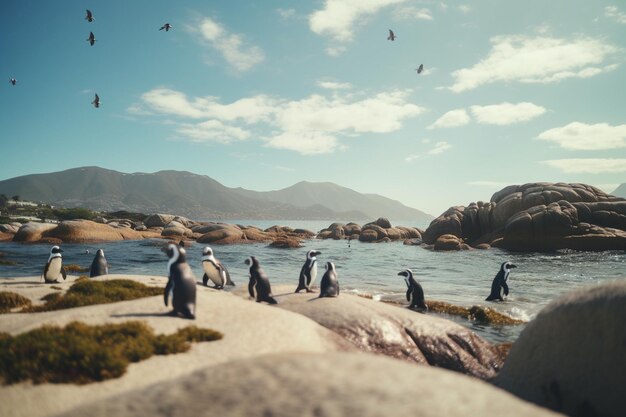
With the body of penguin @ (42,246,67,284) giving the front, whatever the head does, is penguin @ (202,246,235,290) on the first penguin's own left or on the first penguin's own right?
on the first penguin's own left

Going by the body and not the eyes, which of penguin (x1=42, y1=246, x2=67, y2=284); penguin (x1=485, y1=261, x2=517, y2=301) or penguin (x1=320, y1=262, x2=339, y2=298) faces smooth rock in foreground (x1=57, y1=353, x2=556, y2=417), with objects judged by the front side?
penguin (x1=42, y1=246, x2=67, y2=284)

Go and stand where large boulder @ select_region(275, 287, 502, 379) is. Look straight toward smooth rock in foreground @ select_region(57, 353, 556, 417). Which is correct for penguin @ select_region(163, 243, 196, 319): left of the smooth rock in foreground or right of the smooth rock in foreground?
right

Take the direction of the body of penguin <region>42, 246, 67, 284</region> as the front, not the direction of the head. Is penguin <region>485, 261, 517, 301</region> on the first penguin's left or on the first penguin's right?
on the first penguin's left

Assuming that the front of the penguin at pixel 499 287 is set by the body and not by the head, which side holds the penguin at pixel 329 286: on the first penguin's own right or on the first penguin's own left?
on the first penguin's own right

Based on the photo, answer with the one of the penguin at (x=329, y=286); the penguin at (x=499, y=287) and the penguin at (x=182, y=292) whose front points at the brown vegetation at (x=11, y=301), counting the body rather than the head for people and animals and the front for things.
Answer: the penguin at (x=182, y=292)
